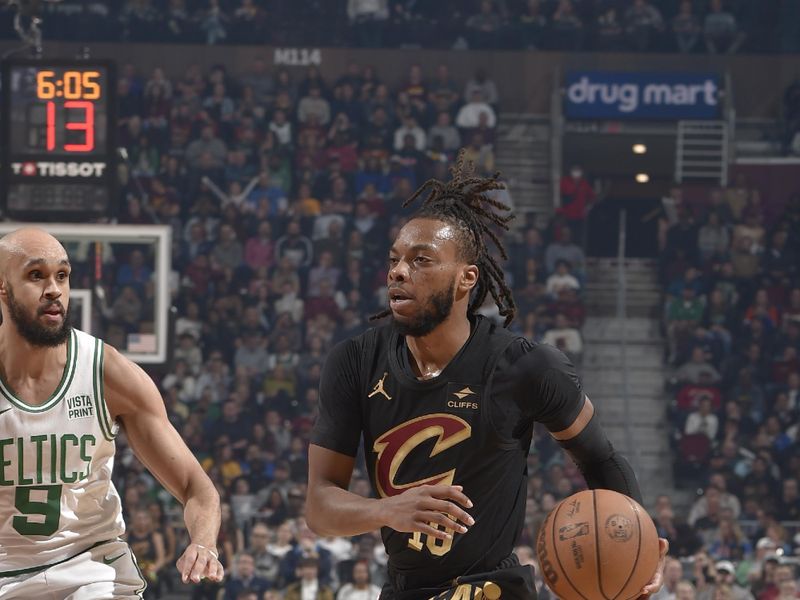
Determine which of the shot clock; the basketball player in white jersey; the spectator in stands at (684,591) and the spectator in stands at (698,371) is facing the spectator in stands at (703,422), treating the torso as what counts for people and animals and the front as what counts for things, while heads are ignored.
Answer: the spectator in stands at (698,371)

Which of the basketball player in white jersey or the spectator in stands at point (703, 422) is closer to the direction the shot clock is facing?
the basketball player in white jersey

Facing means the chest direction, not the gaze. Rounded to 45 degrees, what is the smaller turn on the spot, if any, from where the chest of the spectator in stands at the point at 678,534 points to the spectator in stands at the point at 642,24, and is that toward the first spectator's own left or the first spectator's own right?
approximately 135° to the first spectator's own right

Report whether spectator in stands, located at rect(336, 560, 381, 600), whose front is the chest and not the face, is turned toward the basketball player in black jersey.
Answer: yes

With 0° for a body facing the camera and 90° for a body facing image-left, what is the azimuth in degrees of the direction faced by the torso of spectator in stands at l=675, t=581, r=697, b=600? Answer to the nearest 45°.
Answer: approximately 0°

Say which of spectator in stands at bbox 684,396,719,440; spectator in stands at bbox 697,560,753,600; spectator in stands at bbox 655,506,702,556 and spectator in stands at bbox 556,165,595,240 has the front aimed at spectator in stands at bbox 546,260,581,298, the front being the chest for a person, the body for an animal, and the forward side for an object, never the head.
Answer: spectator in stands at bbox 556,165,595,240

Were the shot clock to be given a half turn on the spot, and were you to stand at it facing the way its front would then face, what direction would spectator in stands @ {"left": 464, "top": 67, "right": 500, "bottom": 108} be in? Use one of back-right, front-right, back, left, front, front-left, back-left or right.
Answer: front-right

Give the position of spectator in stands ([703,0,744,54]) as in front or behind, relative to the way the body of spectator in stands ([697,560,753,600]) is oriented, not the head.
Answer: behind

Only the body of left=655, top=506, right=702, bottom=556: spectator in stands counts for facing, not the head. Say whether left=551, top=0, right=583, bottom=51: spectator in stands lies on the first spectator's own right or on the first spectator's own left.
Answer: on the first spectator's own right

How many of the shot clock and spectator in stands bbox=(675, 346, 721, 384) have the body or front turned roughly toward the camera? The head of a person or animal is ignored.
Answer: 2
